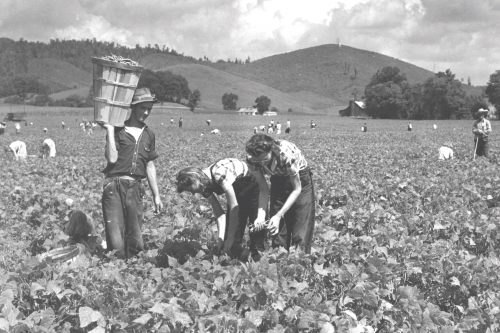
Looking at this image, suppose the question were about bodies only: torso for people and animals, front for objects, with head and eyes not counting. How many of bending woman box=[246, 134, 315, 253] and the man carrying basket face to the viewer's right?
0

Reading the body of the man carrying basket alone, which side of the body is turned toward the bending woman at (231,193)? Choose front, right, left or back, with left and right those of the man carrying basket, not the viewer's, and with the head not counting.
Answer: left

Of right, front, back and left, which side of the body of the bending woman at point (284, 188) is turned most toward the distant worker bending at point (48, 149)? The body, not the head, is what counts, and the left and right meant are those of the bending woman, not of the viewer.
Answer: right

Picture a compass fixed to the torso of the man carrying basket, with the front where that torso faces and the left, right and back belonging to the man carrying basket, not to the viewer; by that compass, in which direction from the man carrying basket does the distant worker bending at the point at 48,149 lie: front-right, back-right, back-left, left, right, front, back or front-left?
back

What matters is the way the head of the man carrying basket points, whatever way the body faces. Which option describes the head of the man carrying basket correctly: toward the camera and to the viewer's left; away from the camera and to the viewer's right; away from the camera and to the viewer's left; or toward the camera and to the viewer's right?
toward the camera and to the viewer's right

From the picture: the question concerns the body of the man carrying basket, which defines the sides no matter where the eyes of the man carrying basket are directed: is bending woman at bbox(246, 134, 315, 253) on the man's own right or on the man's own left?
on the man's own left

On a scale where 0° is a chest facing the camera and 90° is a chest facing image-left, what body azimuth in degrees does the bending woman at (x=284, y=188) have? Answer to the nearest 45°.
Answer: approximately 45°

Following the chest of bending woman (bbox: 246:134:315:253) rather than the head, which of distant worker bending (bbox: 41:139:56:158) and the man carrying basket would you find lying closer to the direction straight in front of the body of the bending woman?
the man carrying basket

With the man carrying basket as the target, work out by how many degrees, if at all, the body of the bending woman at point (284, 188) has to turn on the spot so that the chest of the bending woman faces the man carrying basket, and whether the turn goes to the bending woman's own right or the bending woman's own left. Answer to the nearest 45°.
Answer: approximately 45° to the bending woman's own right
